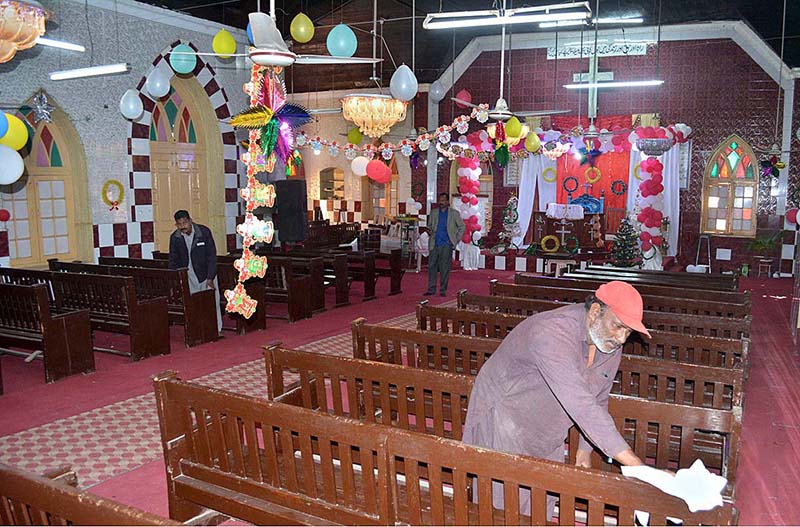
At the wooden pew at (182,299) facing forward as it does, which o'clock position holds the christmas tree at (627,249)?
The christmas tree is roughly at 1 o'clock from the wooden pew.

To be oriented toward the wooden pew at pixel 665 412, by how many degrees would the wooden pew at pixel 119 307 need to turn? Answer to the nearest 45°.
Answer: approximately 90° to its right

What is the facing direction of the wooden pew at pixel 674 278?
away from the camera

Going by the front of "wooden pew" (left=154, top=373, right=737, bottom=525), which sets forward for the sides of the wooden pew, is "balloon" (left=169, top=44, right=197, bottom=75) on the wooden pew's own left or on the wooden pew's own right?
on the wooden pew's own left

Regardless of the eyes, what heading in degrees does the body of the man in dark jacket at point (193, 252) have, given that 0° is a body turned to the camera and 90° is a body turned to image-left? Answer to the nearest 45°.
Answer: approximately 0°

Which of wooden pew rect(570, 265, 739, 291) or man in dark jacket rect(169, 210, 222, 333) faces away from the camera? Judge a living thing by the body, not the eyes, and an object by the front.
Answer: the wooden pew

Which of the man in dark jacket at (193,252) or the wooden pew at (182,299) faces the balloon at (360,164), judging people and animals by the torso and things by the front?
the wooden pew

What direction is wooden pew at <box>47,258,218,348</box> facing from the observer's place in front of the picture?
facing away from the viewer and to the right of the viewer

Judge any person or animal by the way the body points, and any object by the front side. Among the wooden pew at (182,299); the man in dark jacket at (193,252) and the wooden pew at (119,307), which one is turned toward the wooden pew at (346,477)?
the man in dark jacket
